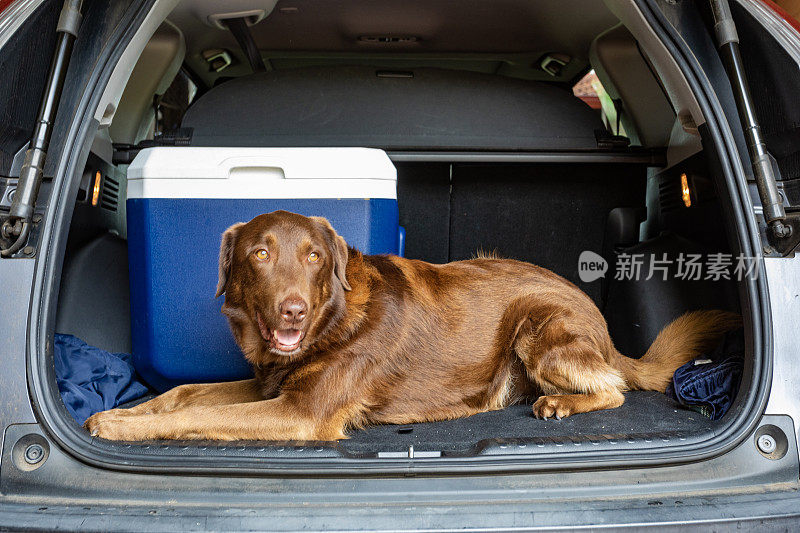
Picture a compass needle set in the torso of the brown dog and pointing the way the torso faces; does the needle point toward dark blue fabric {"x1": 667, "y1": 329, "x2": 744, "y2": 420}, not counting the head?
no

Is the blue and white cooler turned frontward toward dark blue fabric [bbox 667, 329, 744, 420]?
no

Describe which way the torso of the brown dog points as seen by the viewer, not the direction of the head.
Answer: to the viewer's left

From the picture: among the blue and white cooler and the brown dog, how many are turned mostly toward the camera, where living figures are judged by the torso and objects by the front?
1

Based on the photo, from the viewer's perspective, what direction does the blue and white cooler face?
toward the camera

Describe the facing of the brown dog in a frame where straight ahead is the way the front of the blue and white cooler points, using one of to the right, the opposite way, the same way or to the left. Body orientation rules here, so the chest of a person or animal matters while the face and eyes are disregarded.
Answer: to the right
